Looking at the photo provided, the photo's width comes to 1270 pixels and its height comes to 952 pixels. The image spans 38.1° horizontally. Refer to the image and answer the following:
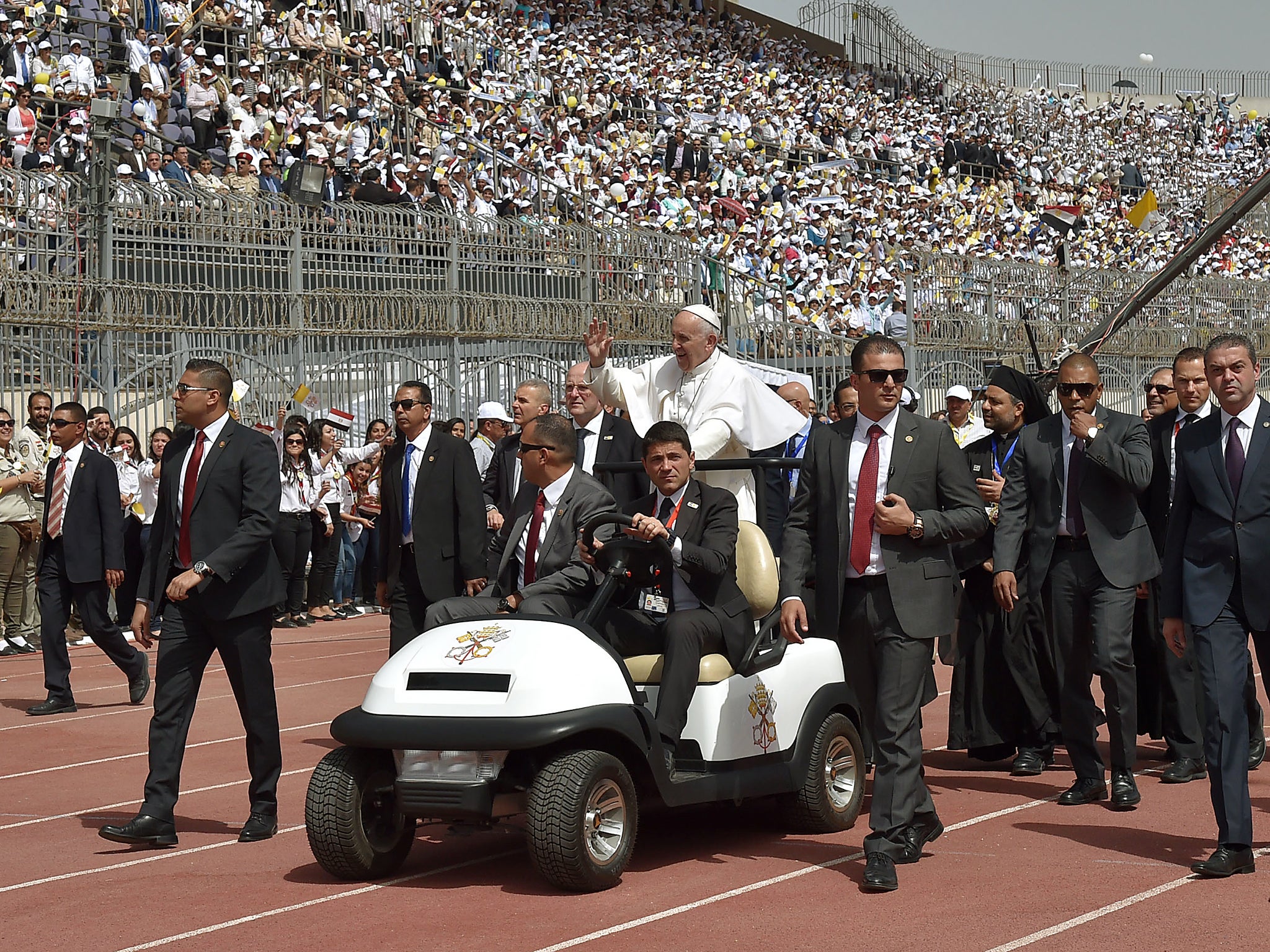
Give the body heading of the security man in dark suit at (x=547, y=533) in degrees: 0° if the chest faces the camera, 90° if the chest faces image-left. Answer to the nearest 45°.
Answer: approximately 45°

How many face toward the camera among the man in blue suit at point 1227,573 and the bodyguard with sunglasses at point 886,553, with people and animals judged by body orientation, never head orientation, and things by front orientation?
2

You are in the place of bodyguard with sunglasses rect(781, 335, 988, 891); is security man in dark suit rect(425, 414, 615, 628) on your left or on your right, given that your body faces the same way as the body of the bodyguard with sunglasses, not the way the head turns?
on your right

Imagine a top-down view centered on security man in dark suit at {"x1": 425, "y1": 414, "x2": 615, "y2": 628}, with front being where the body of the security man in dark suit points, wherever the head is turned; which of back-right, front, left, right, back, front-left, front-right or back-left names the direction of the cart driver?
left

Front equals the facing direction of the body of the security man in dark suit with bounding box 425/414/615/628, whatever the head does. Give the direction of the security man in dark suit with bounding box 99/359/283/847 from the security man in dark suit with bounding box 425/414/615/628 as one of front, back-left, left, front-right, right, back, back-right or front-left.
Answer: front-right

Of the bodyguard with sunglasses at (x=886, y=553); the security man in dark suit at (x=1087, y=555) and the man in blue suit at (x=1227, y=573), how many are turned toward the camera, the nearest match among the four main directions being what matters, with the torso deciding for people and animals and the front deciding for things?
3

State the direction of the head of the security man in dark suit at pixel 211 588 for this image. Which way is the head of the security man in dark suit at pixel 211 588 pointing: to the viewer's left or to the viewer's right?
to the viewer's left

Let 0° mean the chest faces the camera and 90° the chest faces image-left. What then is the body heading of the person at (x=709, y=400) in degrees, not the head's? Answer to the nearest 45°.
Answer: approximately 45°
